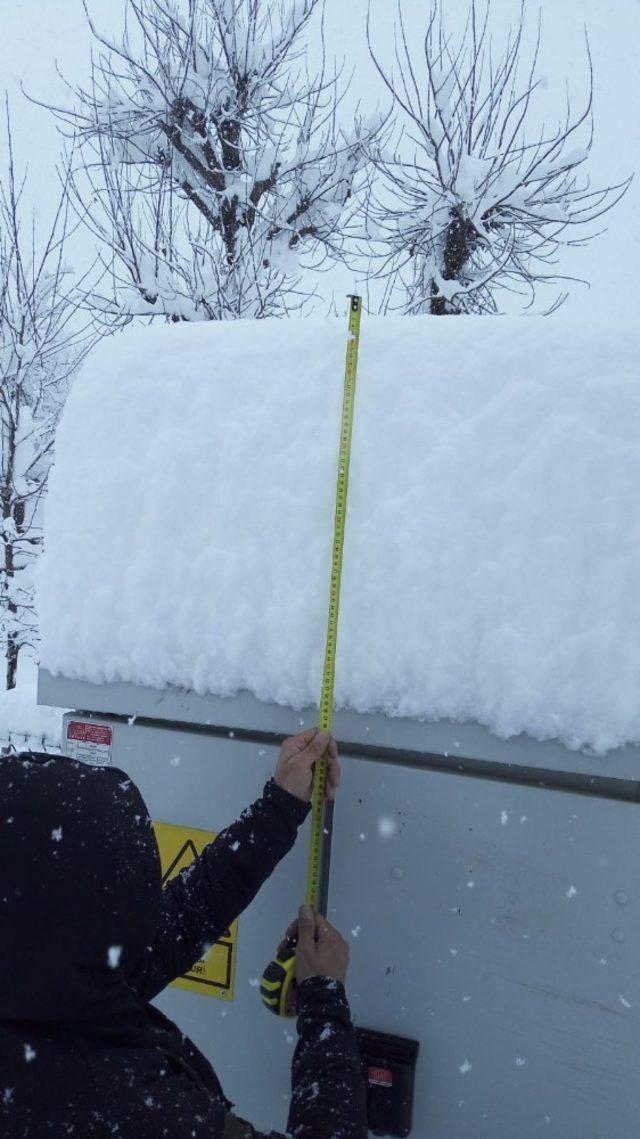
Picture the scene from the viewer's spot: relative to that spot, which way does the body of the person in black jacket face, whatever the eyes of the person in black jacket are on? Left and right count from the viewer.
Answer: facing away from the viewer and to the right of the viewer

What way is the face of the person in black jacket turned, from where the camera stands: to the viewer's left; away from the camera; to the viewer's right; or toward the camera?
away from the camera
